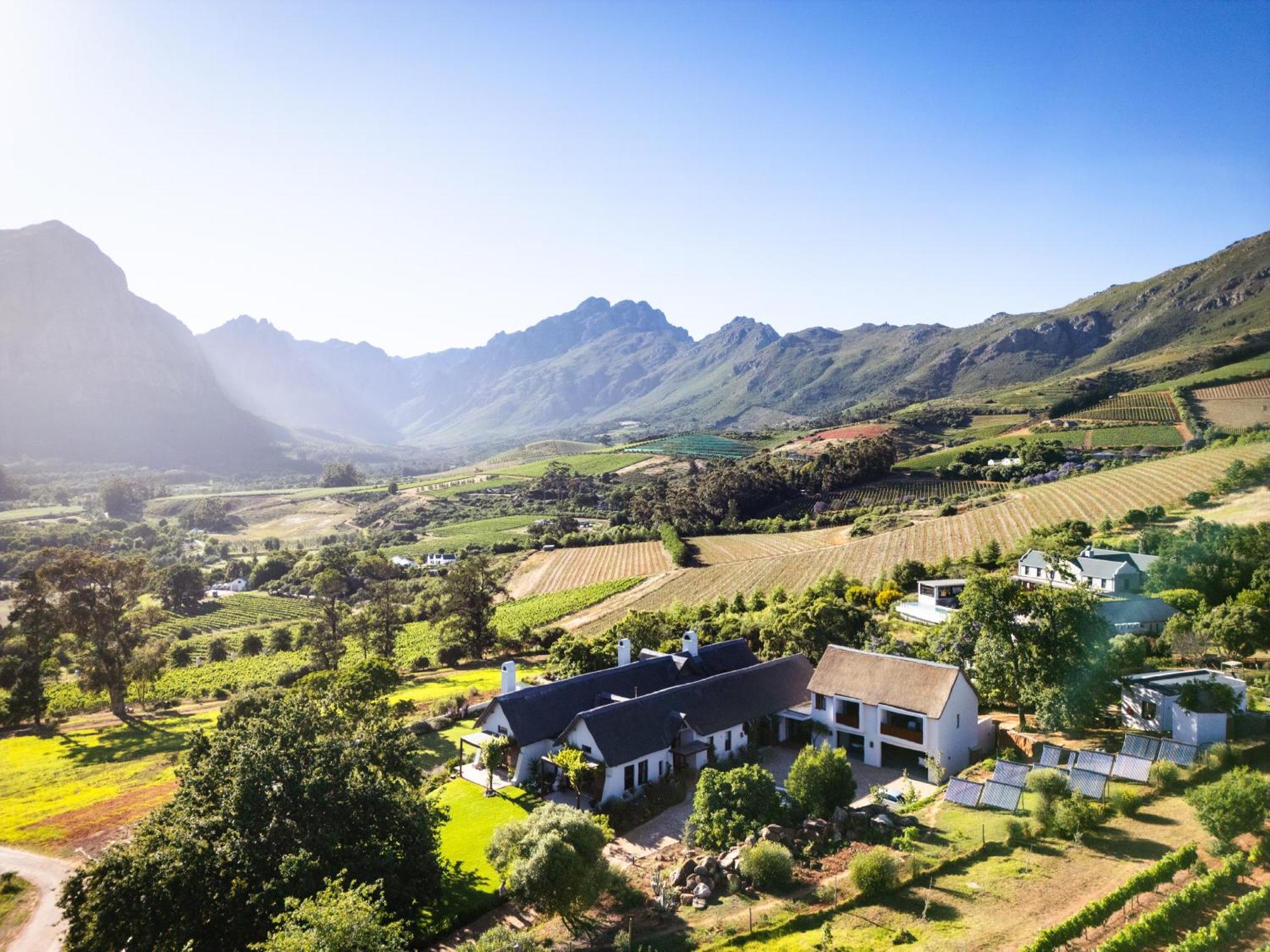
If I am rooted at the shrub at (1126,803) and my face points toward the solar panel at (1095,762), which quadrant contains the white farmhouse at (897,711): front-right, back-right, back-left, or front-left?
front-left

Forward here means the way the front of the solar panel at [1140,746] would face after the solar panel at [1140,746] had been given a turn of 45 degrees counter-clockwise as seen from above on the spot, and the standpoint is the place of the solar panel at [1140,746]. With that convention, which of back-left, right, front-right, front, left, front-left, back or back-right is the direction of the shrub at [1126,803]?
front-right

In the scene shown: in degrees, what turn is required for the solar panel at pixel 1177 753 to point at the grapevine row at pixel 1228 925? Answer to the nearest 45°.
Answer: approximately 45° to its left

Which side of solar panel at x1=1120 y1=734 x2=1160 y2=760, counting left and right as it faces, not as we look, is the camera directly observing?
front

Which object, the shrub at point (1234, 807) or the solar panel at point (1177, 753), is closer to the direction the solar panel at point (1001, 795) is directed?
the shrub

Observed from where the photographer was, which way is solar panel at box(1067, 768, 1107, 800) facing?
facing the viewer and to the left of the viewer

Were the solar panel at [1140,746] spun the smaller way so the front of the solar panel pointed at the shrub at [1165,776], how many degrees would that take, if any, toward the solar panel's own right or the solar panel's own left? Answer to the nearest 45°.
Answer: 0° — it already faces it

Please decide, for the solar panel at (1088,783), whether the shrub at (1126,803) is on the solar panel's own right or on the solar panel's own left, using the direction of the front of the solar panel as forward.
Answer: on the solar panel's own left

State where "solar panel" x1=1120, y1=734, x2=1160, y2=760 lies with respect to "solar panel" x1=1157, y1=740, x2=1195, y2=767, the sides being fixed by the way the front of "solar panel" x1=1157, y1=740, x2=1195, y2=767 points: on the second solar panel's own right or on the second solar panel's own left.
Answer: on the second solar panel's own right

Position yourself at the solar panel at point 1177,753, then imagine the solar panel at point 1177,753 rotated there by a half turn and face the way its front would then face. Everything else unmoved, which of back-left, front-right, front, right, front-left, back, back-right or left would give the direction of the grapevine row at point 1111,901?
back-right

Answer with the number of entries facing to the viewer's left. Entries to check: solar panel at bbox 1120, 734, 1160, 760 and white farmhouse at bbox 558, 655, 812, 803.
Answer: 0

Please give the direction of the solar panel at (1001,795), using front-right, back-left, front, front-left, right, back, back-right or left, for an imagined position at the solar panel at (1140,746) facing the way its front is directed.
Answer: front-right

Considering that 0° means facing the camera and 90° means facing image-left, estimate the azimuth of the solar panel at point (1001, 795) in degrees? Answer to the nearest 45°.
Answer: approximately 45°
